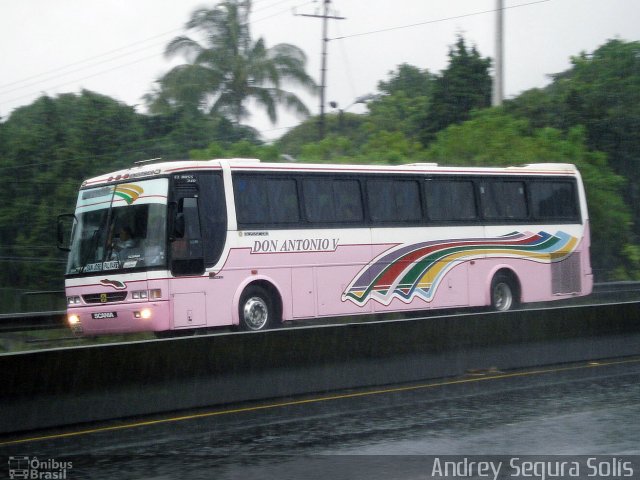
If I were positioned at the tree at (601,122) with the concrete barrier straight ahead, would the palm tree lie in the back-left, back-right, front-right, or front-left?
front-right

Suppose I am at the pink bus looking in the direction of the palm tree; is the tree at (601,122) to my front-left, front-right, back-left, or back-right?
front-right

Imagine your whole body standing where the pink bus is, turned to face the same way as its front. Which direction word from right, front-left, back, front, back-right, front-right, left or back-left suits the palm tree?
back-right

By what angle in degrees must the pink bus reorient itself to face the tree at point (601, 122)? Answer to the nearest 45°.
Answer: approximately 180°

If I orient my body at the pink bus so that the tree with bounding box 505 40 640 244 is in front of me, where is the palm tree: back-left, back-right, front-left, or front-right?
front-left
